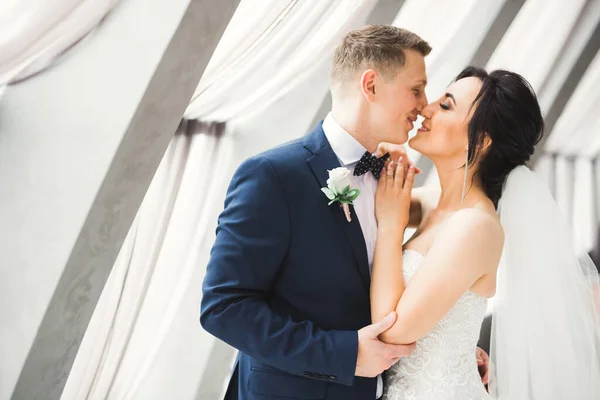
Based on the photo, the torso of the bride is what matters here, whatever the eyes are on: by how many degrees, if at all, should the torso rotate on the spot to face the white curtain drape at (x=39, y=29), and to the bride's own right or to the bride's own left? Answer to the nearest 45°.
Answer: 0° — they already face it

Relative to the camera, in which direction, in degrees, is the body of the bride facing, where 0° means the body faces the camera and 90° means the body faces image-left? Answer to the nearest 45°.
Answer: approximately 90°

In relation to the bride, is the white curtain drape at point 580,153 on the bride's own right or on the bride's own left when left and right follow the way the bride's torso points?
on the bride's own right

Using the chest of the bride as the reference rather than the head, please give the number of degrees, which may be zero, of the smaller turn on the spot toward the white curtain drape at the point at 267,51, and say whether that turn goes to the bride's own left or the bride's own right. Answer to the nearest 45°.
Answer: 0° — they already face it

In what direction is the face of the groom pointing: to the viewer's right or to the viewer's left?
to the viewer's right

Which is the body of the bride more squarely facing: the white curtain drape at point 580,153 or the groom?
the groom
